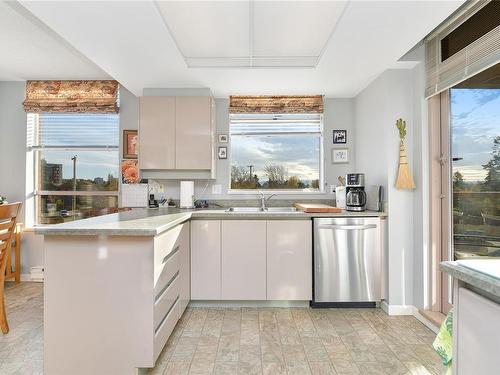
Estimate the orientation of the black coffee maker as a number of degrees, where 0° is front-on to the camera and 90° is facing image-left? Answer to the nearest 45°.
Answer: approximately 0°

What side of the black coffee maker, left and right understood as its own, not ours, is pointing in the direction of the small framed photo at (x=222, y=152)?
right

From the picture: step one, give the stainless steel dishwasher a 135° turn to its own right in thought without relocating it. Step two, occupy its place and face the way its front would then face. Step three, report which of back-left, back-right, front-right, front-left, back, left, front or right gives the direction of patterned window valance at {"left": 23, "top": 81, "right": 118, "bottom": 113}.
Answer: front-left

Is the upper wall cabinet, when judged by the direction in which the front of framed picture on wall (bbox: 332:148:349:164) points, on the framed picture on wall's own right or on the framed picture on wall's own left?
on the framed picture on wall's own right

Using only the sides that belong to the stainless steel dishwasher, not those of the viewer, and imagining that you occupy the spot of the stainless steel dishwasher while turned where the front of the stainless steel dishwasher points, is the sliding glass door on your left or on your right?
on your left

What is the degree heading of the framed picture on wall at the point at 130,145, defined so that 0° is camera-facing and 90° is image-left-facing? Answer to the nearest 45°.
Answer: approximately 0°

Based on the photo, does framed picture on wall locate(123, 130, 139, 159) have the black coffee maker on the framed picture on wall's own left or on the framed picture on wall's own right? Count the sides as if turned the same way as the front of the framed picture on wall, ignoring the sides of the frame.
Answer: on the framed picture on wall's own left

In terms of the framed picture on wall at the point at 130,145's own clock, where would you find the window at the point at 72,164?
The window is roughly at 4 o'clock from the framed picture on wall.
